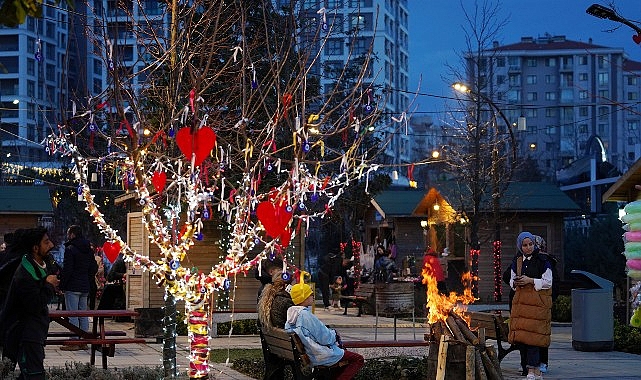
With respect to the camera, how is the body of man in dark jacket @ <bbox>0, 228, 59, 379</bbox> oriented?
to the viewer's right

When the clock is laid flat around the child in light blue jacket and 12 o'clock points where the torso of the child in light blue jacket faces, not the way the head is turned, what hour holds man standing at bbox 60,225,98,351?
The man standing is roughly at 8 o'clock from the child in light blue jacket.

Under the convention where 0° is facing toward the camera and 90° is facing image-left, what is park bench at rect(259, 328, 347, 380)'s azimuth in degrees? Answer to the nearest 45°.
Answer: approximately 225°

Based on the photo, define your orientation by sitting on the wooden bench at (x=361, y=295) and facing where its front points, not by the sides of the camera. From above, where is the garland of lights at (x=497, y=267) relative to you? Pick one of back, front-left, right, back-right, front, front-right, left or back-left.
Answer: back

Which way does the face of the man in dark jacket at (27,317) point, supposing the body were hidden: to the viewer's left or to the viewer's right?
to the viewer's right

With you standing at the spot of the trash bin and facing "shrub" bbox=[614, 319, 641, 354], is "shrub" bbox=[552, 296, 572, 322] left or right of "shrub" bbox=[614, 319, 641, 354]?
left

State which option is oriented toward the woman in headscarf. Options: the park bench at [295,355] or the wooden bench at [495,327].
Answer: the park bench

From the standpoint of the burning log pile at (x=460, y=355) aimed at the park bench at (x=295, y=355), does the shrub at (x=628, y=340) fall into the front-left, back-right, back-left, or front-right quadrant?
back-right
